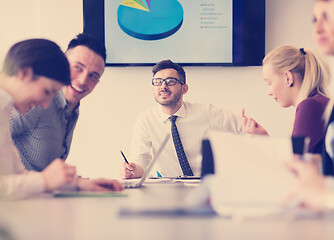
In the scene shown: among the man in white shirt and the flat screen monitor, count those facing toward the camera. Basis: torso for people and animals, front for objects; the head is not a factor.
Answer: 2

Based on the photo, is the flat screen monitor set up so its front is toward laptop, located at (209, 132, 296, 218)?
yes

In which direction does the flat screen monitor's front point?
toward the camera

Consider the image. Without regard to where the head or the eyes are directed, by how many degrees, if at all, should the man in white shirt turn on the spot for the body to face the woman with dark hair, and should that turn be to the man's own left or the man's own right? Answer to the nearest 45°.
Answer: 0° — they already face them

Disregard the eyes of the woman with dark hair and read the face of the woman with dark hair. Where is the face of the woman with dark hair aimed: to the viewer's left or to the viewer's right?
to the viewer's right

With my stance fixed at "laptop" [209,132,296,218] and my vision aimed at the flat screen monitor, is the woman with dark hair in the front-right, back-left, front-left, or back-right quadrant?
front-left

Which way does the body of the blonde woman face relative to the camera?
to the viewer's left

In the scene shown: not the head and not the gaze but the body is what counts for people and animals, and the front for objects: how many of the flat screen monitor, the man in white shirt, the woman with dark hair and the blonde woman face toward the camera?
2

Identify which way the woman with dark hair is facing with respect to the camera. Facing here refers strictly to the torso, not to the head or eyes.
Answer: to the viewer's right

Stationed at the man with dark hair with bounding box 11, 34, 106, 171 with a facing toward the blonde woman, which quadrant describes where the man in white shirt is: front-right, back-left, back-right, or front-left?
front-left

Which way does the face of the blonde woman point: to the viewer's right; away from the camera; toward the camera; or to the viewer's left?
to the viewer's left

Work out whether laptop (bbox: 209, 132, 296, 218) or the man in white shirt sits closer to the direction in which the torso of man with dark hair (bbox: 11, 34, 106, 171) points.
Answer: the laptop

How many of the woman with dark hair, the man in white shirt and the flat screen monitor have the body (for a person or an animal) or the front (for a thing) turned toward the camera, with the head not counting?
2

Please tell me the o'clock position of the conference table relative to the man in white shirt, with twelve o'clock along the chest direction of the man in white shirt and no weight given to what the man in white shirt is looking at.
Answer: The conference table is roughly at 12 o'clock from the man in white shirt.

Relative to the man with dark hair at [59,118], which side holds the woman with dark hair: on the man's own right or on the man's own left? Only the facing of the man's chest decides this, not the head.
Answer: on the man's own right
